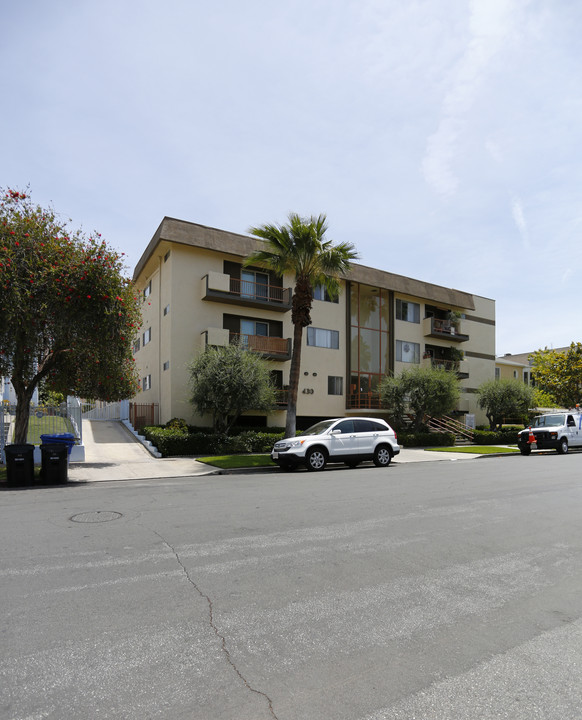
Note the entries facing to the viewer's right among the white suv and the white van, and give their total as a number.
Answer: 0

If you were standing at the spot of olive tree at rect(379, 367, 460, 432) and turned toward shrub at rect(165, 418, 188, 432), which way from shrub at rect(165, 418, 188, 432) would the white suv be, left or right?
left

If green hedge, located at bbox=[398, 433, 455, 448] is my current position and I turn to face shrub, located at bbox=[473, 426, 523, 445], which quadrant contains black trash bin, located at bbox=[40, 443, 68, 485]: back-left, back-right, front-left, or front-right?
back-right

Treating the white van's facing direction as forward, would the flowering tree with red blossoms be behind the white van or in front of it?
in front

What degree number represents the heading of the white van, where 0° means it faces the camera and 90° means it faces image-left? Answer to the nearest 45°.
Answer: approximately 45°

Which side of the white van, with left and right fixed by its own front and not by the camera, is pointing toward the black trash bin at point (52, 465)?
front

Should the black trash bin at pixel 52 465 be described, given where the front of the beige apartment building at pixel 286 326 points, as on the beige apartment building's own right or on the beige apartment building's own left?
on the beige apartment building's own right

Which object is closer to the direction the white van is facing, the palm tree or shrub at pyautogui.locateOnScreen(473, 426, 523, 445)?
the palm tree

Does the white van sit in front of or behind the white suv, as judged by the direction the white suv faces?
behind

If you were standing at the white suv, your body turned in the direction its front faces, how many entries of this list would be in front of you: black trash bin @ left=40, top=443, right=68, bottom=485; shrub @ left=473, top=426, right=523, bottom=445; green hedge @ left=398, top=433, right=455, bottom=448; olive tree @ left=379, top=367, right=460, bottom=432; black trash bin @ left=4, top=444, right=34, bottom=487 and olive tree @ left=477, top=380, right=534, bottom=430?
2

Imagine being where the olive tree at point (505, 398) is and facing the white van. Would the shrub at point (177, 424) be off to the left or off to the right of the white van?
right
